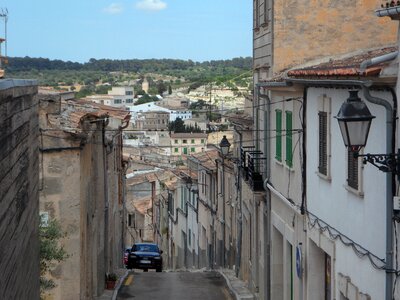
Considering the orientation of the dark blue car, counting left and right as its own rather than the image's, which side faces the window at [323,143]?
front

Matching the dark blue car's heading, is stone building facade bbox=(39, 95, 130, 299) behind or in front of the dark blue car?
in front

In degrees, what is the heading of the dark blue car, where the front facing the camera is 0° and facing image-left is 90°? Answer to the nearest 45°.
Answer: approximately 0°

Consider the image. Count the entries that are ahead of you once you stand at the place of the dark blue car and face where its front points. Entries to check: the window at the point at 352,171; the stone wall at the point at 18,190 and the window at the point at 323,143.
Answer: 3

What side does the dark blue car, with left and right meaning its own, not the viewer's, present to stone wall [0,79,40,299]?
front

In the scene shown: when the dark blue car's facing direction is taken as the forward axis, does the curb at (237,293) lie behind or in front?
in front

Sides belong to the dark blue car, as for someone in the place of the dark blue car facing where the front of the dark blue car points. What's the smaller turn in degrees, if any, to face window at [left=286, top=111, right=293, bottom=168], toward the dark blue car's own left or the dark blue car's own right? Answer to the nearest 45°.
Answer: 0° — it already faces it

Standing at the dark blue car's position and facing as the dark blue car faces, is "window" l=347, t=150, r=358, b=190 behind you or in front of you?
in front
